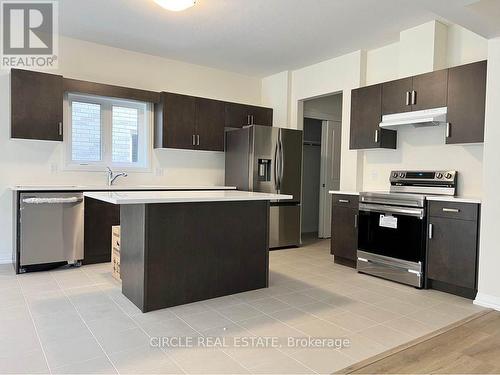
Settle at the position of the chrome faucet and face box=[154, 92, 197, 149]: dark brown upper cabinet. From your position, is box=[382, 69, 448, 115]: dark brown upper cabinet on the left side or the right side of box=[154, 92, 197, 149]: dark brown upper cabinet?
right

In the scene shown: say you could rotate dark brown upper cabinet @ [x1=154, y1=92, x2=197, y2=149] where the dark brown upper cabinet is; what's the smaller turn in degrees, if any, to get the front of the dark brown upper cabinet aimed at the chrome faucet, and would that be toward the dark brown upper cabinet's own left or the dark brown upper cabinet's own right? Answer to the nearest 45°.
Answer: approximately 135° to the dark brown upper cabinet's own right

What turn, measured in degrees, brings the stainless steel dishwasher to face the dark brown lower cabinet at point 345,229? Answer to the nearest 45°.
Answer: approximately 90° to its left

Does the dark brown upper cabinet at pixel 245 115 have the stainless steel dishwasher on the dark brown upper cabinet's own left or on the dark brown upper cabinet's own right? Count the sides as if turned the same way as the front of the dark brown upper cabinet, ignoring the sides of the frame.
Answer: on the dark brown upper cabinet's own right

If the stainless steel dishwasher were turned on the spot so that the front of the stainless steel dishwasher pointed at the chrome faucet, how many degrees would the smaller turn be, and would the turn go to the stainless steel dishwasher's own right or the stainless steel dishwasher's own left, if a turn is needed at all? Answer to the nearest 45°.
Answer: approximately 135° to the stainless steel dishwasher's own left

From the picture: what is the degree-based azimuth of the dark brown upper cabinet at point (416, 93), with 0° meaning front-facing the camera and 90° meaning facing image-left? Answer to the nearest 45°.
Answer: approximately 45°
